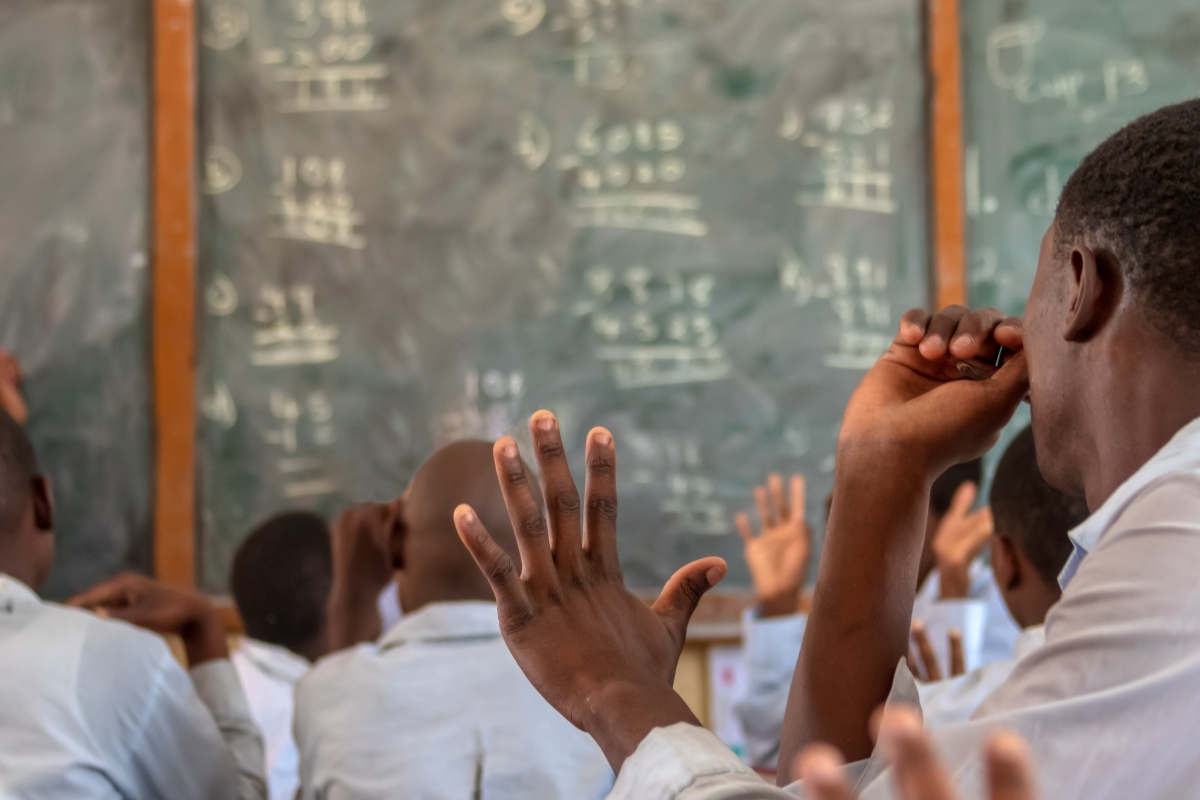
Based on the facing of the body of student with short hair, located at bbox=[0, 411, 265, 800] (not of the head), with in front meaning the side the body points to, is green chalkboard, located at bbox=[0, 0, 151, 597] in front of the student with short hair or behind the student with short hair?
in front

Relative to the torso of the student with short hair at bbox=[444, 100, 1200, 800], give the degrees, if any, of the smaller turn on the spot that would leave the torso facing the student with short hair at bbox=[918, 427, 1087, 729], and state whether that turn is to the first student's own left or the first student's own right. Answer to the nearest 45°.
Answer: approximately 45° to the first student's own right

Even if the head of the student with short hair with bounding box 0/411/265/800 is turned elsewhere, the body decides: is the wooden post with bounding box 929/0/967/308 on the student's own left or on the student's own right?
on the student's own right

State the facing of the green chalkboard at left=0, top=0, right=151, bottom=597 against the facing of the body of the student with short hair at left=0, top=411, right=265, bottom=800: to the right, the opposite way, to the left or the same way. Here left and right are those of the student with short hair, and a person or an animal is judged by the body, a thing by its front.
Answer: the opposite way

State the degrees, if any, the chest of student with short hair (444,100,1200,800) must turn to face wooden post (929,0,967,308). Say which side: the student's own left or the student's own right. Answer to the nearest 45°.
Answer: approximately 45° to the student's own right

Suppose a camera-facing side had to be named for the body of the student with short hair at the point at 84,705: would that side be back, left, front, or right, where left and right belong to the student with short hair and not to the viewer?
back

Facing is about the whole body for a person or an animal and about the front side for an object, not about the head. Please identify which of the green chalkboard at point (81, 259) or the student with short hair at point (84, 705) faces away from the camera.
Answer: the student with short hair

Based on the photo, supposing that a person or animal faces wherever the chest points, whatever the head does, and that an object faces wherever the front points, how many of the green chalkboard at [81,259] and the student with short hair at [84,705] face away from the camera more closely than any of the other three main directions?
1
